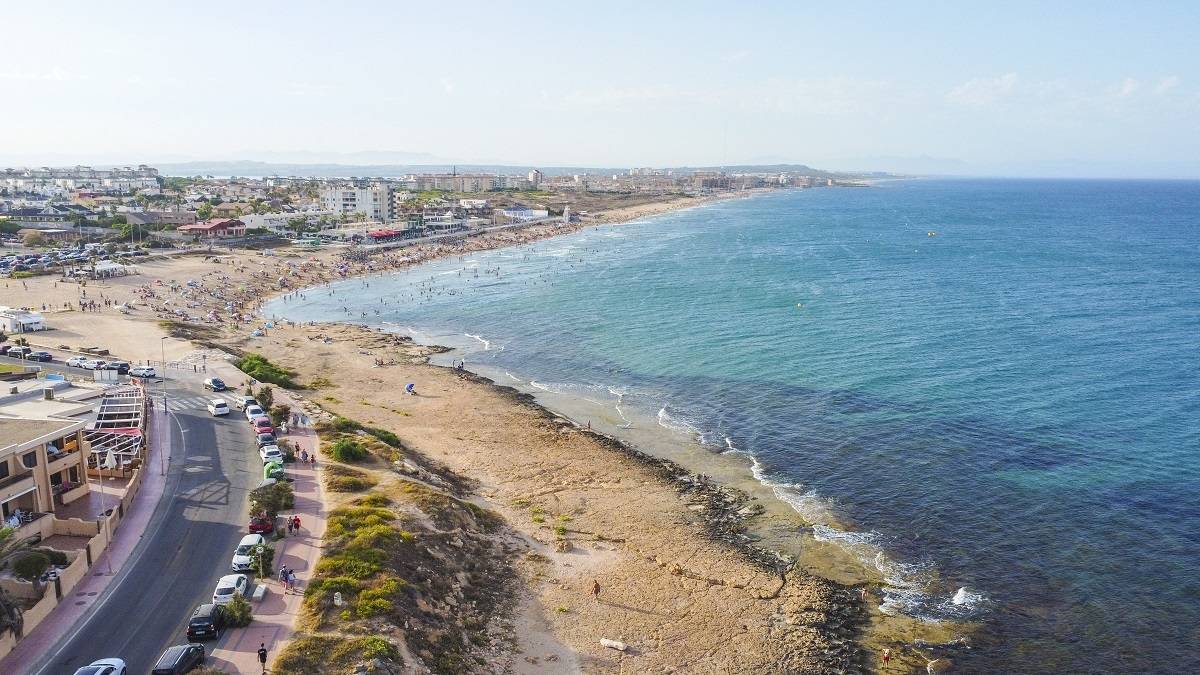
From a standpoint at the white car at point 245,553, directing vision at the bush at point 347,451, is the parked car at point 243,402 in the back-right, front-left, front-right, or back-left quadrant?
front-left

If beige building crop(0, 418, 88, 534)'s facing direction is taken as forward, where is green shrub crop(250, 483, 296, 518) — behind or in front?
in front

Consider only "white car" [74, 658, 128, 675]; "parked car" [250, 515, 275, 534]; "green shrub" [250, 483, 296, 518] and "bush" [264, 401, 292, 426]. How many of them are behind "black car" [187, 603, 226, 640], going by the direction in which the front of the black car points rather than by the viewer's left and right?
1

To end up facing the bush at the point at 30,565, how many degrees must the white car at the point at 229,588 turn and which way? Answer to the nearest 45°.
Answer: approximately 135° to its left

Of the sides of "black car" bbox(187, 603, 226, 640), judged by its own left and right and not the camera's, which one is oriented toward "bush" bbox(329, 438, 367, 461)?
front

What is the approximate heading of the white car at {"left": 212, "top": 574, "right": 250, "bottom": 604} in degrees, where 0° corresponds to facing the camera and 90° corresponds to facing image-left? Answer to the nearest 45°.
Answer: approximately 225°

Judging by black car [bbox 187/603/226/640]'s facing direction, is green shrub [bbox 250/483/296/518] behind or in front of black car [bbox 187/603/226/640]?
in front

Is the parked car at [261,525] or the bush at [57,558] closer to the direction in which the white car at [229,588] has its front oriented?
the parked car

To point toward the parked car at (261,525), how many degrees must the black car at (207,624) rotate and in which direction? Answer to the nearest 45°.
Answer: approximately 45° to its left

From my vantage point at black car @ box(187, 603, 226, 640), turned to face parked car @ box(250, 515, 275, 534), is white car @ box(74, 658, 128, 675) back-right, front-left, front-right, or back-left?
back-left

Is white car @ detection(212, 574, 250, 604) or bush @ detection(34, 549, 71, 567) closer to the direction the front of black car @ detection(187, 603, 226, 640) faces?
the white car

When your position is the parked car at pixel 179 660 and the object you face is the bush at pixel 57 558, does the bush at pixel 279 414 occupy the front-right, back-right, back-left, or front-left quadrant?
front-right

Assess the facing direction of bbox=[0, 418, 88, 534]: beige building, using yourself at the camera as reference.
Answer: facing the viewer and to the right of the viewer

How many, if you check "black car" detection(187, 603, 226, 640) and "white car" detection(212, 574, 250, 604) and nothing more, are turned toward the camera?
0

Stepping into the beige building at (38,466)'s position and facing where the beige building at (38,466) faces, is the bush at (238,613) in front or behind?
in front

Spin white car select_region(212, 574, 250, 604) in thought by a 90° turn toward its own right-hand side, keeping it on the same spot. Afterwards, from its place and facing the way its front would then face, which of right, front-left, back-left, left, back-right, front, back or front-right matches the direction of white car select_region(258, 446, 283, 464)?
back-left

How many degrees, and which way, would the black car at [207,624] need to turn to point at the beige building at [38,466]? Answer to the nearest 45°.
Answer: approximately 90° to its left

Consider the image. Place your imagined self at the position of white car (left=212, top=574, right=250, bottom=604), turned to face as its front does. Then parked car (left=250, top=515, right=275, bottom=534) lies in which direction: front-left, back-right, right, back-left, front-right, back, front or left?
front-left

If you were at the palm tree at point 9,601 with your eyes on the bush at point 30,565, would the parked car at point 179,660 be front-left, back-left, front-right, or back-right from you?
back-right

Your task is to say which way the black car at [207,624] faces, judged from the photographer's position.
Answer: facing away from the viewer and to the right of the viewer

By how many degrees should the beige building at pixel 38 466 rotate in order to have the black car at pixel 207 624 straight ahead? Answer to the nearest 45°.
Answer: approximately 45° to its right
